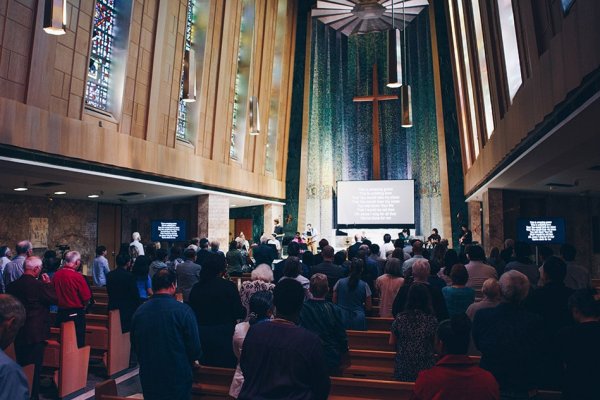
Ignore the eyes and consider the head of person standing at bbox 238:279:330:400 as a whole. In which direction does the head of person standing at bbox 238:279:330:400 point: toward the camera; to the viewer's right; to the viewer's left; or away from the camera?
away from the camera

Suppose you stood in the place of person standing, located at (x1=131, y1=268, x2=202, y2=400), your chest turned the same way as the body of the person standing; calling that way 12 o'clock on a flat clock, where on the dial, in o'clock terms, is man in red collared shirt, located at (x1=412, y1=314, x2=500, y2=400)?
The man in red collared shirt is roughly at 3 o'clock from the person standing.

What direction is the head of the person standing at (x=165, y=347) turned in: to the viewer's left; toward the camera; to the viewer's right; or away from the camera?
away from the camera

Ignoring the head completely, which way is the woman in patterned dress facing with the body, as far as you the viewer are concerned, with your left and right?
facing away from the viewer

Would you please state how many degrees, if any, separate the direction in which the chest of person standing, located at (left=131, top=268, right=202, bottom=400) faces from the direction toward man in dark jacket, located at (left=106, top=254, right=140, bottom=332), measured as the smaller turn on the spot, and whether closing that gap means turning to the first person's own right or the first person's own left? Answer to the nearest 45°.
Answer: approximately 45° to the first person's own left

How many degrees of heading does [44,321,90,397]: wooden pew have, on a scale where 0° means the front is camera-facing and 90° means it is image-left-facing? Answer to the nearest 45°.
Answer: approximately 225°

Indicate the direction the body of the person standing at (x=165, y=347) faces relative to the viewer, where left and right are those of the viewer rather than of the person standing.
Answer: facing away from the viewer and to the right of the viewer

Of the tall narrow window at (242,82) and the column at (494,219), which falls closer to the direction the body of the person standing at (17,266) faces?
the tall narrow window

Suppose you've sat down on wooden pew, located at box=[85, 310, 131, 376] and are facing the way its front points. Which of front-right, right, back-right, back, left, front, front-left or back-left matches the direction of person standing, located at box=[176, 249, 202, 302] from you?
front-right

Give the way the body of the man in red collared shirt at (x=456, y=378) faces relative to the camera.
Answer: away from the camera

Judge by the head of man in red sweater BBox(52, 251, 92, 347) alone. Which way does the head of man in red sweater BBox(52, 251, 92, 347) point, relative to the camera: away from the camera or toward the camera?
away from the camera
